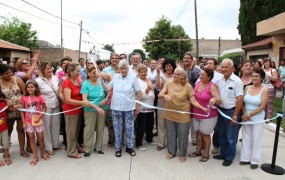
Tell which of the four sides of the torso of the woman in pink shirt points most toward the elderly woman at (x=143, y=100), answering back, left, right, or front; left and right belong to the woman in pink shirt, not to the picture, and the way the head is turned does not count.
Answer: right

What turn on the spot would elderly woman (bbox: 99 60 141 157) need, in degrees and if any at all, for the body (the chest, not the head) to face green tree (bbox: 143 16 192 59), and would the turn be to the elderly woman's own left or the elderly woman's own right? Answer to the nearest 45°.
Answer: approximately 180°

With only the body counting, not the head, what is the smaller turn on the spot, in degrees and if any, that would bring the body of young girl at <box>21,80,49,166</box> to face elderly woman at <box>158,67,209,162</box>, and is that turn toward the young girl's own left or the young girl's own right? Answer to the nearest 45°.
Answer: approximately 90° to the young girl's own left

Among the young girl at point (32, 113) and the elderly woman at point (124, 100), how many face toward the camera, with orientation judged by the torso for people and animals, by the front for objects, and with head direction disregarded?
2

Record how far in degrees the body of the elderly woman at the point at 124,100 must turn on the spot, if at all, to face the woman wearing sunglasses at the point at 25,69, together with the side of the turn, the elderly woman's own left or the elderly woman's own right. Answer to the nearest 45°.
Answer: approximately 90° to the elderly woman's own right

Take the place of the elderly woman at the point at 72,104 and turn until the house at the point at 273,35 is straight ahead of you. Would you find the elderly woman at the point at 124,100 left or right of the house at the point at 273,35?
right

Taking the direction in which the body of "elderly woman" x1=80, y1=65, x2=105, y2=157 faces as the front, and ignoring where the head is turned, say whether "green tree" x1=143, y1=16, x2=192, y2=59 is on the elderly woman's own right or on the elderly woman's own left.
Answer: on the elderly woman's own left

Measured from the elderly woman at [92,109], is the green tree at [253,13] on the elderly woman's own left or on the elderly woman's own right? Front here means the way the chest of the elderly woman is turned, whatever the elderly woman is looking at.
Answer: on the elderly woman's own left
